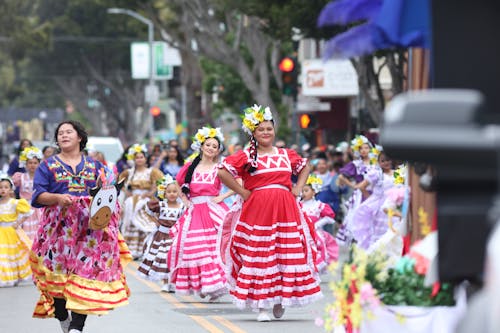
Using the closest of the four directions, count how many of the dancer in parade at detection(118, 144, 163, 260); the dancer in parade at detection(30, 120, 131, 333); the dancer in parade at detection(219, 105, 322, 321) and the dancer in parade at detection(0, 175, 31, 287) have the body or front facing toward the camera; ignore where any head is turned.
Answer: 4

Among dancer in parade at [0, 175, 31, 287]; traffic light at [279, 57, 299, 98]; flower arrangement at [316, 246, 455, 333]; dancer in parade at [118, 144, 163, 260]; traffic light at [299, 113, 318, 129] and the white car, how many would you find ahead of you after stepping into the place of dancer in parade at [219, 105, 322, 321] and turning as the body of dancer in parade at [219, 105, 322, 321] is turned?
1

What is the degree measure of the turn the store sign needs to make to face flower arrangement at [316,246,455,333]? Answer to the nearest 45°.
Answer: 0° — it already faces it

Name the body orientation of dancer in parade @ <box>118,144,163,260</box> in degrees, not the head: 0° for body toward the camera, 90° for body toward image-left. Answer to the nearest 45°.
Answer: approximately 0°

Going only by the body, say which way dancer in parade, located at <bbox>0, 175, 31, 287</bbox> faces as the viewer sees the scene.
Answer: toward the camera

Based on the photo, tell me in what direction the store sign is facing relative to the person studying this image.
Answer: facing the viewer

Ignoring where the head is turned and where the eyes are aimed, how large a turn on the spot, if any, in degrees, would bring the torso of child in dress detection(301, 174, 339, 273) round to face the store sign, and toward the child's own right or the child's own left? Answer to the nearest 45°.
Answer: approximately 135° to the child's own right

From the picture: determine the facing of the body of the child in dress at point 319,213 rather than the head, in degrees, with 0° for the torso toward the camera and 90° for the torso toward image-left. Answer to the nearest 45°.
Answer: approximately 45°

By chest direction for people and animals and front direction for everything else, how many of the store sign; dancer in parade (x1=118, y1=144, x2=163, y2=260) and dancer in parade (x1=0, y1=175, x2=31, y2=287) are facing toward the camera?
3

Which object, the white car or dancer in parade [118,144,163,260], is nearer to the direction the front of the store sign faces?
the dancer in parade

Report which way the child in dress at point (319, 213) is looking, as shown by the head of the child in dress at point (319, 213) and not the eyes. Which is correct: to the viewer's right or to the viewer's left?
to the viewer's left

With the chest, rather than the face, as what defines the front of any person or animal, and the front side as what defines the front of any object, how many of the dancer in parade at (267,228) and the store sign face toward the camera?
2

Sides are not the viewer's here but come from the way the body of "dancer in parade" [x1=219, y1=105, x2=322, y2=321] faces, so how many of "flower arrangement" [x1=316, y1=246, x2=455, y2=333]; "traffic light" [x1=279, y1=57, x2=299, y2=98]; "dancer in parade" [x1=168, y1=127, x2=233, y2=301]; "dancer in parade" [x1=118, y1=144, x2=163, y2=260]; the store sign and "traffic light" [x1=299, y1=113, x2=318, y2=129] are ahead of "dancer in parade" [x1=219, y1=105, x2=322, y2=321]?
1

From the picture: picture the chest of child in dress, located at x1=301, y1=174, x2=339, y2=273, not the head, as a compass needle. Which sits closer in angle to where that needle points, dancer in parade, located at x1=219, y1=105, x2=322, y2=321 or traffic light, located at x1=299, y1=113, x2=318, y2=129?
the dancer in parade

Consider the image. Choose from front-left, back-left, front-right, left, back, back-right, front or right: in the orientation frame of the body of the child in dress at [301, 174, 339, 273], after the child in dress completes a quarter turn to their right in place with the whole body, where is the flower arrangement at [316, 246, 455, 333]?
back-left
